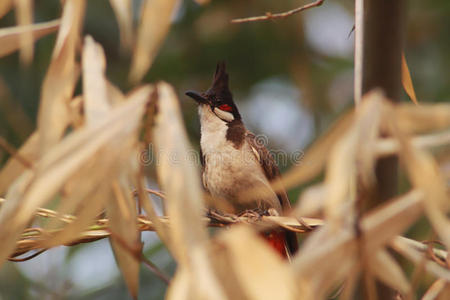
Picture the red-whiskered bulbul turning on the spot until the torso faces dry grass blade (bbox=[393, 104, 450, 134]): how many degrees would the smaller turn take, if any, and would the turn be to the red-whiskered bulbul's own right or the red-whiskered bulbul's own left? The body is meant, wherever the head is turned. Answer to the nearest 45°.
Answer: approximately 45° to the red-whiskered bulbul's own left

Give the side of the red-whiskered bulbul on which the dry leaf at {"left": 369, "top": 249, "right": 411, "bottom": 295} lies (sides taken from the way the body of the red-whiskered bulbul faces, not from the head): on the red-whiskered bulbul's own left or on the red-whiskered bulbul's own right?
on the red-whiskered bulbul's own left

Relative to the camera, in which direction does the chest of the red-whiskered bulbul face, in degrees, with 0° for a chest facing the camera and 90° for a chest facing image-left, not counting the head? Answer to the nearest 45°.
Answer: approximately 45°

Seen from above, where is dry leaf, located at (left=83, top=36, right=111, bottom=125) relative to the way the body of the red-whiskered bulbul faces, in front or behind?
in front

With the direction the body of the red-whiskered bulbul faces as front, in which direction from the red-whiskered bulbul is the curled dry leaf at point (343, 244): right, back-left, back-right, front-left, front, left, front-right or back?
front-left

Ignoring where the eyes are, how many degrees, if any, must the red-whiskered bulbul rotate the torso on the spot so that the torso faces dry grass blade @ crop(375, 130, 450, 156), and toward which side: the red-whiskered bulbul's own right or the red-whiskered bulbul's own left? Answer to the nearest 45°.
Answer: approximately 45° to the red-whiskered bulbul's own left
